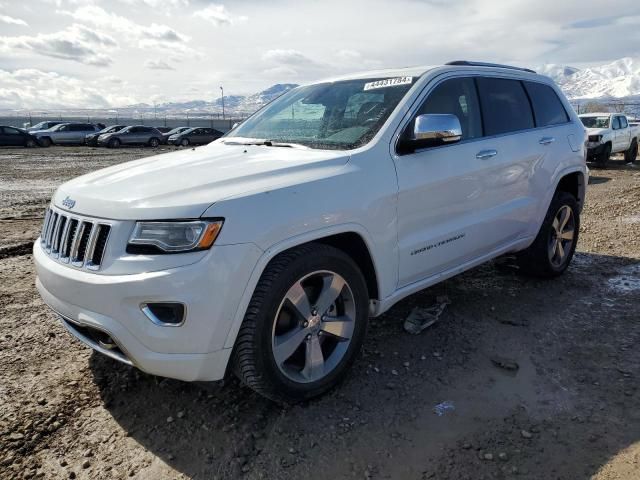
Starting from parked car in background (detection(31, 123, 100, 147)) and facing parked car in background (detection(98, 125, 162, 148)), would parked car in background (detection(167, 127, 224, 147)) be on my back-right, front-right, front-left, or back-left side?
front-left

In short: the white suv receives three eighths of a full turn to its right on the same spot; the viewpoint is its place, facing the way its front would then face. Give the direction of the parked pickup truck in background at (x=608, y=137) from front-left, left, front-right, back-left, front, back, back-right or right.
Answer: front-right

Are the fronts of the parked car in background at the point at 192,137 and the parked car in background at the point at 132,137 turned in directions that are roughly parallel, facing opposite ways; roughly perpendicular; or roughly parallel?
roughly parallel

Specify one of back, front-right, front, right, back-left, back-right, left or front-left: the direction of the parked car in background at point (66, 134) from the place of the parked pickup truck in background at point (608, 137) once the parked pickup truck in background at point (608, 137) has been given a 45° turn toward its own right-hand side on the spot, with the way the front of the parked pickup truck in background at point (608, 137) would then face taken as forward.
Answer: front

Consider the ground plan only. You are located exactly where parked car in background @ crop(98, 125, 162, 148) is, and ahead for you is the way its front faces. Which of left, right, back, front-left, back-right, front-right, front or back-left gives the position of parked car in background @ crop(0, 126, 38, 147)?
front-right

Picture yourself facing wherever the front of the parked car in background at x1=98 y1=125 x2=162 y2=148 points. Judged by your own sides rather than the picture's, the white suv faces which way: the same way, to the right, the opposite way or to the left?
the same way

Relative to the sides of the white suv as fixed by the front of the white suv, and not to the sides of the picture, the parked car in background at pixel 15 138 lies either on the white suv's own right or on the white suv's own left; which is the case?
on the white suv's own right

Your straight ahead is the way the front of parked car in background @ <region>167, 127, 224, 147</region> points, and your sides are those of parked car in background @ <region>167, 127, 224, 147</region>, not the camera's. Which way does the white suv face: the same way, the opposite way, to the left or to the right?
the same way

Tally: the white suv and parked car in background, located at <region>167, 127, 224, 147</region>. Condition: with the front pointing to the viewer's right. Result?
0

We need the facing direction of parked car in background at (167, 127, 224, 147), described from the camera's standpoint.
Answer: facing the viewer and to the left of the viewer

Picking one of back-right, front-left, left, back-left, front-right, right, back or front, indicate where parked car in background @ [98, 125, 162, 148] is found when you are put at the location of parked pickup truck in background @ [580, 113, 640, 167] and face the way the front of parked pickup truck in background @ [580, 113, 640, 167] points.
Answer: front-right

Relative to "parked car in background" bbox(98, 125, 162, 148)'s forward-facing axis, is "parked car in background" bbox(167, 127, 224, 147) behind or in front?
behind
